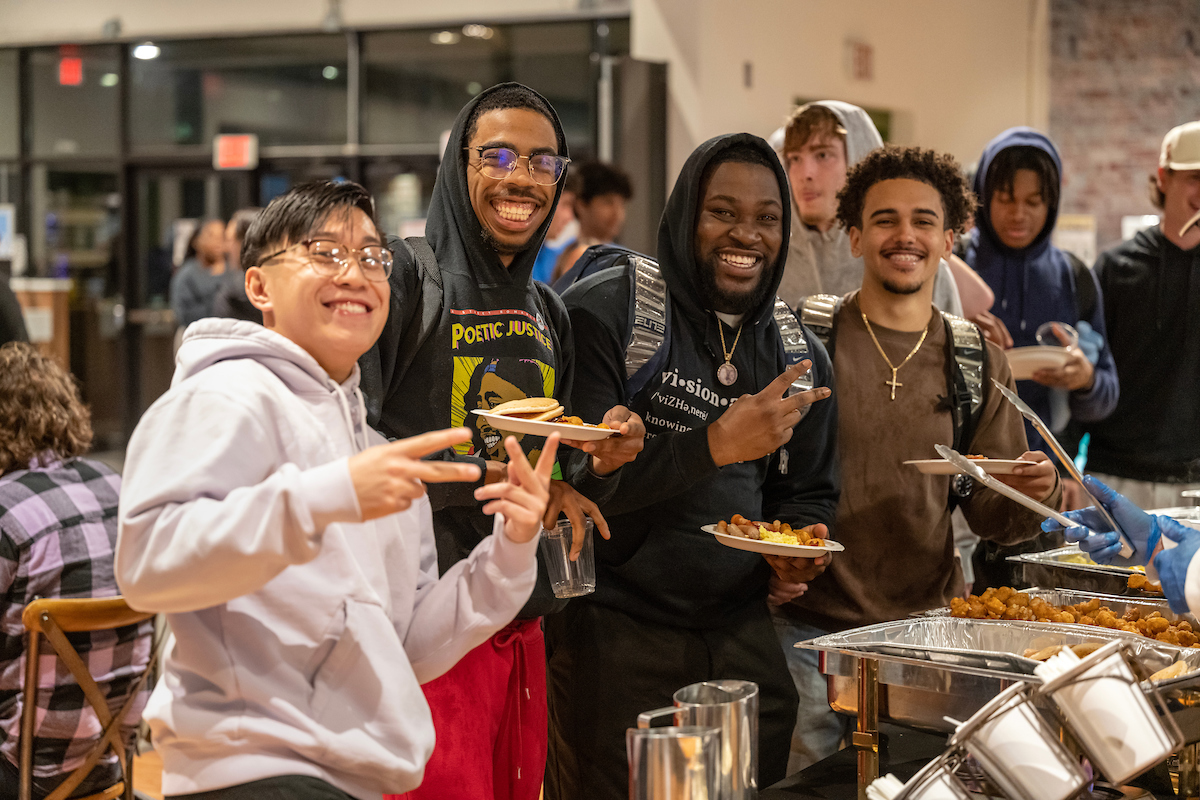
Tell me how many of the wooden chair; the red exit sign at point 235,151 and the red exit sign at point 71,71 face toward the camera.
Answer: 2

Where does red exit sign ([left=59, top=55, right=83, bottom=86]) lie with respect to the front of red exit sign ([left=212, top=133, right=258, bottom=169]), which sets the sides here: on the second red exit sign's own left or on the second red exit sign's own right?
on the second red exit sign's own right

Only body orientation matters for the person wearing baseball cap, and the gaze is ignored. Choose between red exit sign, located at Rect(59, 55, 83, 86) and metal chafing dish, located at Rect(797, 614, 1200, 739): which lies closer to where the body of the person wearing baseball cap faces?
the metal chafing dish

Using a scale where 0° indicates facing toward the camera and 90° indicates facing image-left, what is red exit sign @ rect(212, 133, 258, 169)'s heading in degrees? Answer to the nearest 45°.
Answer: approximately 0°

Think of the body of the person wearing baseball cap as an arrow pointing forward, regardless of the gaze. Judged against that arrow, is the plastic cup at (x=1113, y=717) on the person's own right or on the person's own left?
on the person's own right
